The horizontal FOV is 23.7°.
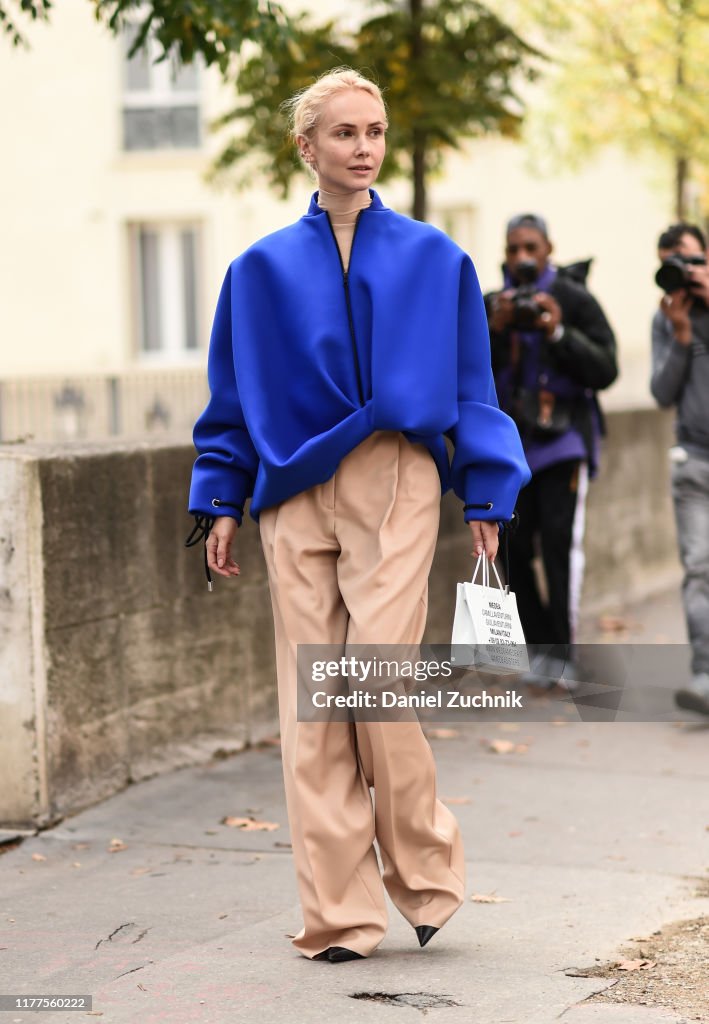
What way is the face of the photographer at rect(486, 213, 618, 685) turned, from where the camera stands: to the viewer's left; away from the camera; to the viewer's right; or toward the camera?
toward the camera

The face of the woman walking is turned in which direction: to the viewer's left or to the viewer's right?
to the viewer's right

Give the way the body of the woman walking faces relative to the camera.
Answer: toward the camera

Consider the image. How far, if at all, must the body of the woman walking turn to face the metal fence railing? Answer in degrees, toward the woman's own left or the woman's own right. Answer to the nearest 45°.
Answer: approximately 180°

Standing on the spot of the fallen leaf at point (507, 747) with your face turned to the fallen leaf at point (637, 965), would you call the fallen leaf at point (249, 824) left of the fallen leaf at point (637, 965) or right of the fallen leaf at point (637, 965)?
right

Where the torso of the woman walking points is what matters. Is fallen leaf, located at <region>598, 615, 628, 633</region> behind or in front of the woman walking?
behind

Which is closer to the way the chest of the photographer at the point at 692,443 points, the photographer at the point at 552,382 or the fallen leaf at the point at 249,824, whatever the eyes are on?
the fallen leaf

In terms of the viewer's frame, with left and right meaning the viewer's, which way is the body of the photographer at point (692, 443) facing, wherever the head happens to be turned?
facing the viewer and to the left of the viewer

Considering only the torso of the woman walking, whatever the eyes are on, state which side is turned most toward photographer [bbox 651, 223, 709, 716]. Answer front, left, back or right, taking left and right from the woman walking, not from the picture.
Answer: back

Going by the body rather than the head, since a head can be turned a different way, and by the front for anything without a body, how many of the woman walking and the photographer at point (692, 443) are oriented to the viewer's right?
0

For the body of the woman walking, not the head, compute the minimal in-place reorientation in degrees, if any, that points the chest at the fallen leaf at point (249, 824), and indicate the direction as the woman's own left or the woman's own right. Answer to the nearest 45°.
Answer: approximately 180°

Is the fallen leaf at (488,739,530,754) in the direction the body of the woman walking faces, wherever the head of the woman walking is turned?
no

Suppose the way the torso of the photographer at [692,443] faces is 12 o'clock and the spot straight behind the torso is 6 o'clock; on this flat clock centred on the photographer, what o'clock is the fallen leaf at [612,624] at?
The fallen leaf is roughly at 4 o'clock from the photographer.

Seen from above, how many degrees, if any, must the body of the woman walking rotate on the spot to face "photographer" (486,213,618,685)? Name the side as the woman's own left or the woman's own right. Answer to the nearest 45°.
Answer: approximately 180°

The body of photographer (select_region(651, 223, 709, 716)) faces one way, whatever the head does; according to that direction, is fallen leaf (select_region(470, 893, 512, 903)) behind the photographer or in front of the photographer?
in front

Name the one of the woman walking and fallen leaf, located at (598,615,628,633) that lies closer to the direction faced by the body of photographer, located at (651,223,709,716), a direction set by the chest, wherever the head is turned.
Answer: the woman walking
